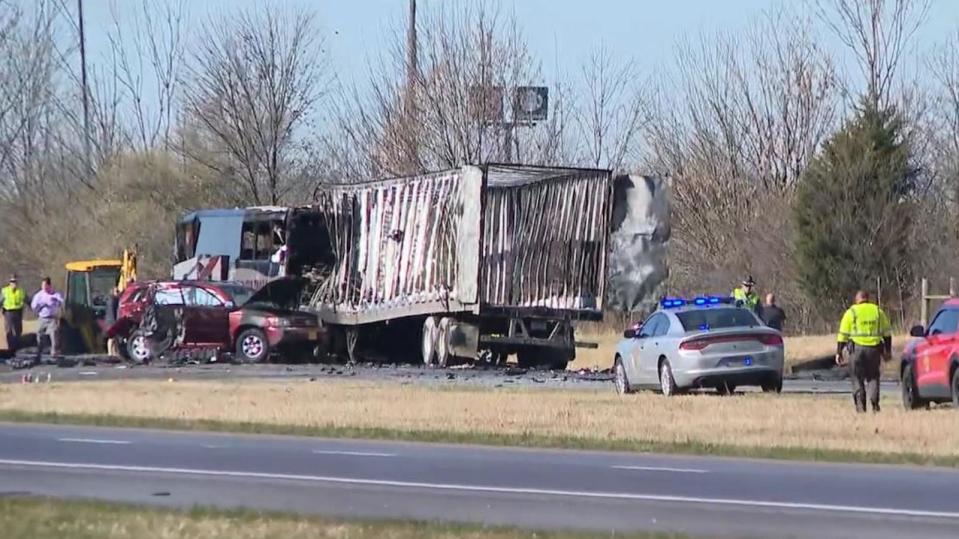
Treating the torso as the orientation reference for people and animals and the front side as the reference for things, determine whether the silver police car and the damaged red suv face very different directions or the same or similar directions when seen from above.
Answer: very different directions

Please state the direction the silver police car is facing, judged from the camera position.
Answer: facing away from the viewer and to the left of the viewer

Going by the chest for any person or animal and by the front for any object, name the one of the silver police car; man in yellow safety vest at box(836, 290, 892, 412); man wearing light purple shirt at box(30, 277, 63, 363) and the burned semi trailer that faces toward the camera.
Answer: the man wearing light purple shirt

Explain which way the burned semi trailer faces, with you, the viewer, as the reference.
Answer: facing away from the viewer and to the left of the viewer

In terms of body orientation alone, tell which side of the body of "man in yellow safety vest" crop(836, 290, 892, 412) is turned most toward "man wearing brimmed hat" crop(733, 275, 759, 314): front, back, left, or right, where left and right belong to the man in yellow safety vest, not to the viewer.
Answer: front

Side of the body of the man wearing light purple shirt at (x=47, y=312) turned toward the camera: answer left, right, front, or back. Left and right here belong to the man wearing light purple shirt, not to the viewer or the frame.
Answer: front

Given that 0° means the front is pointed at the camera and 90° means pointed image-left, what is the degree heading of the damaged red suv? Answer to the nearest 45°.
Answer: approximately 315°

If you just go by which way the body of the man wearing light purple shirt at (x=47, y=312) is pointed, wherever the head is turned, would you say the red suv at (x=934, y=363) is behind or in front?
in front

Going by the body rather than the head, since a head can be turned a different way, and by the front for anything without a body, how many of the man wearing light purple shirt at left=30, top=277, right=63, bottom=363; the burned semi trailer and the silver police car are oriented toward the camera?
1

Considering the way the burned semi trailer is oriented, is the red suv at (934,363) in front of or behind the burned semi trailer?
behind

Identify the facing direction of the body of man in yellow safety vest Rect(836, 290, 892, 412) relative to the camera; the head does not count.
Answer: away from the camera
